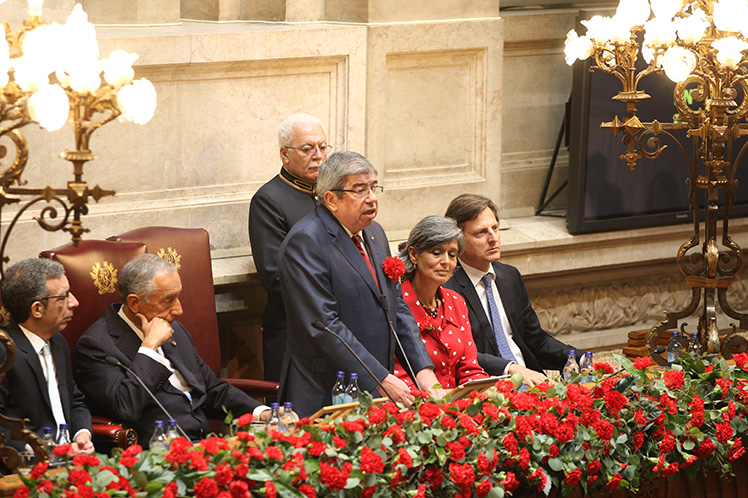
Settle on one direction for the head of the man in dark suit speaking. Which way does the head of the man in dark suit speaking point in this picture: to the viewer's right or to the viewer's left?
to the viewer's right

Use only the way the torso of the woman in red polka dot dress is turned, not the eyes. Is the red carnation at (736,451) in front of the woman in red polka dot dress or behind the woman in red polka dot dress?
in front

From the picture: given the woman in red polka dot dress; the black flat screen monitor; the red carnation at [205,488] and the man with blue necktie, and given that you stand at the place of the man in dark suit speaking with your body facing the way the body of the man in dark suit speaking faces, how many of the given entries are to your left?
3

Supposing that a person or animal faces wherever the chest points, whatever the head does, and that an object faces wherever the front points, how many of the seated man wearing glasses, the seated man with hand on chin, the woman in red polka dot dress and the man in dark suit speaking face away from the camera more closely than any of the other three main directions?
0

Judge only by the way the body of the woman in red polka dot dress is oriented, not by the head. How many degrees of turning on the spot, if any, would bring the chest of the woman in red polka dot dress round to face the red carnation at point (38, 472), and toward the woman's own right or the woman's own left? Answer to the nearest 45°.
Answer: approximately 90° to the woman's own right

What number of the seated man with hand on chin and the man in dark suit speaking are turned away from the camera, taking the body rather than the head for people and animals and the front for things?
0

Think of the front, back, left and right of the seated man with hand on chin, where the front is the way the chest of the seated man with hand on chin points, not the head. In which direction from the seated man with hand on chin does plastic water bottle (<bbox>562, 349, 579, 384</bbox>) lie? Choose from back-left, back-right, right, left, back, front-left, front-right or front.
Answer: front-left

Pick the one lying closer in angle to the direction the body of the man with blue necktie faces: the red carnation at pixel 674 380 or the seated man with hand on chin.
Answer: the red carnation

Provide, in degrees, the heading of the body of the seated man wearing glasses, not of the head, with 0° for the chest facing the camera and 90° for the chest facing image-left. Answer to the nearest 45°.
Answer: approximately 315°

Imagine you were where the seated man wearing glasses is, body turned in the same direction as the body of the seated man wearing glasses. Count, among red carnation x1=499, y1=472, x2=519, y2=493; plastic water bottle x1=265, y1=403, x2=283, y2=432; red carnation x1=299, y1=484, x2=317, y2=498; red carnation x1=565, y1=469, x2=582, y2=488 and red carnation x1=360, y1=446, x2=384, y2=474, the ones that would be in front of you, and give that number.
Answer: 5

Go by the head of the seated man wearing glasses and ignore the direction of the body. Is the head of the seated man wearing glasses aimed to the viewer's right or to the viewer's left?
to the viewer's right

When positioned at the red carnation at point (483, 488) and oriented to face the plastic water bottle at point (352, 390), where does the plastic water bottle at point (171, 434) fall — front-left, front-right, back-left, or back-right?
front-left

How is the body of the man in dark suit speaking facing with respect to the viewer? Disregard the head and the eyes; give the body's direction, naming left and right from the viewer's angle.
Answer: facing the viewer and to the right of the viewer

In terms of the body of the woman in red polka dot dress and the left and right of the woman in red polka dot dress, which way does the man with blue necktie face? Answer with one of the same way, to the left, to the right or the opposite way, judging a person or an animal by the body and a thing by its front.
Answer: the same way

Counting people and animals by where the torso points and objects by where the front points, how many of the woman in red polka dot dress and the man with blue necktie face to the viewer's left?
0
